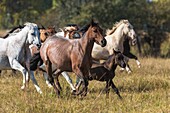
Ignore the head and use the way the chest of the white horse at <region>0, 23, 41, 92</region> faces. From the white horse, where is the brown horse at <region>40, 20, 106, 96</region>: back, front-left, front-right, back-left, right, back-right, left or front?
front-right

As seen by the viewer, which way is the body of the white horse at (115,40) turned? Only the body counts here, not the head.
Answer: to the viewer's right

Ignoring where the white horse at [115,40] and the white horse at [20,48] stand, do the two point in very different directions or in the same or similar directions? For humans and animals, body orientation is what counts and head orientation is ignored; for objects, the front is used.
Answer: same or similar directions

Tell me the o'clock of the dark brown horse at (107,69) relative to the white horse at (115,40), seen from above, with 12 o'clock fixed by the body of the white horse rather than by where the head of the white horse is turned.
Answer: The dark brown horse is roughly at 3 o'clock from the white horse.

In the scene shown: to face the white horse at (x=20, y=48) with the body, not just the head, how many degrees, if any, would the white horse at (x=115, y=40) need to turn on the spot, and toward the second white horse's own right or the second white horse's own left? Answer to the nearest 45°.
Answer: approximately 135° to the second white horse's own right

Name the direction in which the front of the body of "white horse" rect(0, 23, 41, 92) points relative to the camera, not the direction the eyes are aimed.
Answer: to the viewer's right
